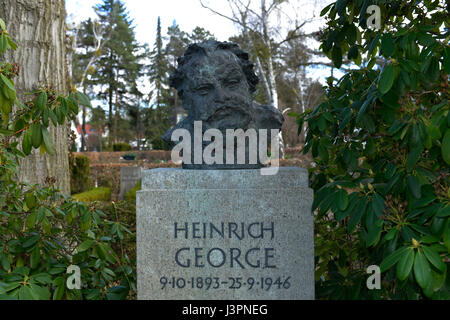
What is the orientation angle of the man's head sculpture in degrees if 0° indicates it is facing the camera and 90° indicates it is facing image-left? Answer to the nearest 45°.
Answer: approximately 0°

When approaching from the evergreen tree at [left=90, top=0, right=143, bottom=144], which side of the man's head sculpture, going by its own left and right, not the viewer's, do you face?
back
